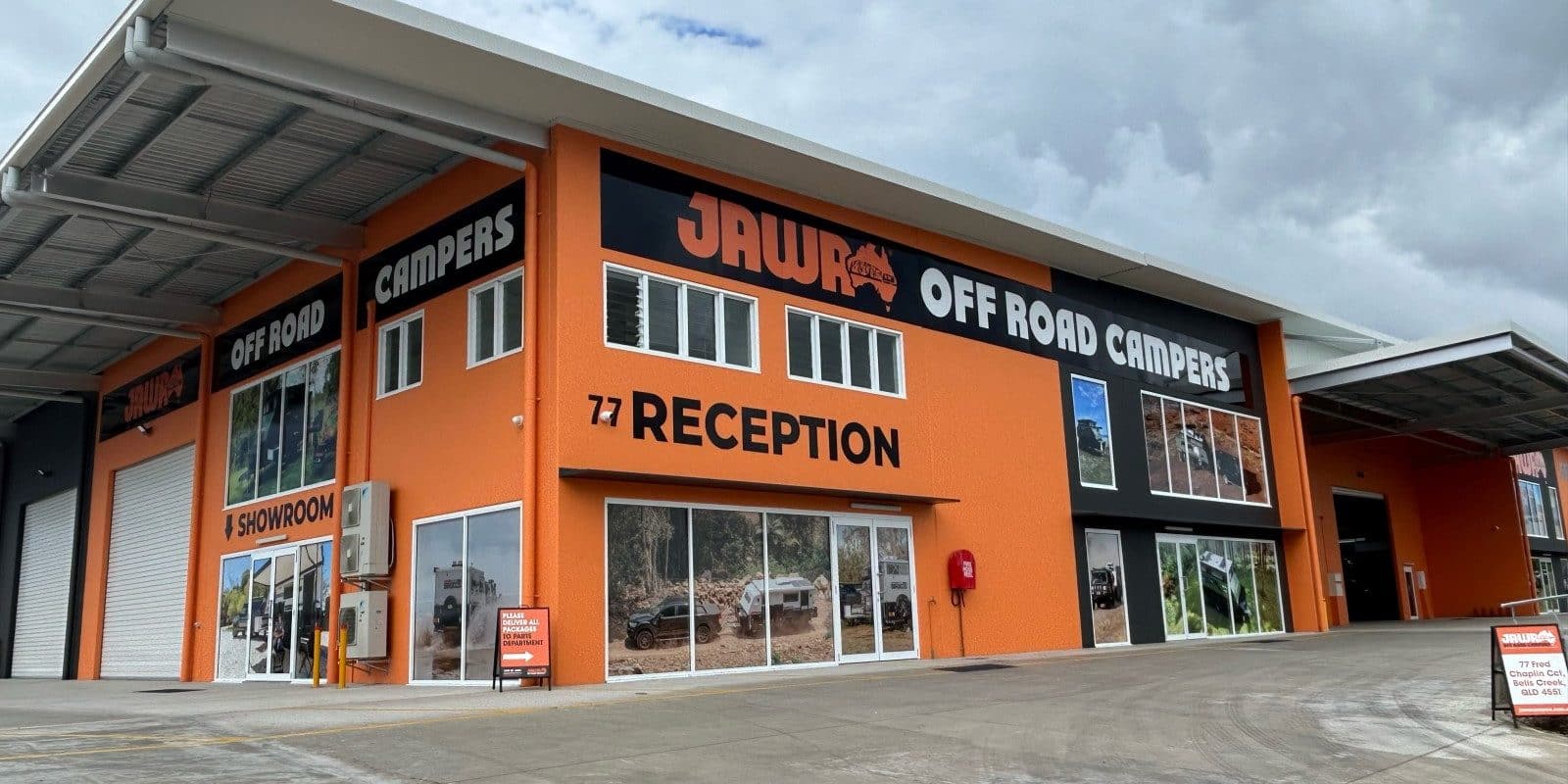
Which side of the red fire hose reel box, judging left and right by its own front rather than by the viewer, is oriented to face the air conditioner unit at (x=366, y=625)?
right

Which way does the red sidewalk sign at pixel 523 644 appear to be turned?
toward the camera

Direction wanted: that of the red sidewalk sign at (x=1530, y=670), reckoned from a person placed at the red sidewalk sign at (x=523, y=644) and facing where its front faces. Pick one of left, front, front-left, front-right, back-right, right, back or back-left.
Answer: front-left

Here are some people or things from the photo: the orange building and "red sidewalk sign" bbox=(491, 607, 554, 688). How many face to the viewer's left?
0

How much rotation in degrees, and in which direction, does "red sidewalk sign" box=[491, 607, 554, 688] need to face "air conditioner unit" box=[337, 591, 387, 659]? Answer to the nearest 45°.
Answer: approximately 135° to its right

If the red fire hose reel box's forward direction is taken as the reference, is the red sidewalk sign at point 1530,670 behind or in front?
in front

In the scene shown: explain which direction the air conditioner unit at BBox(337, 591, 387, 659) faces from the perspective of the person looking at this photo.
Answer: facing the viewer and to the left of the viewer

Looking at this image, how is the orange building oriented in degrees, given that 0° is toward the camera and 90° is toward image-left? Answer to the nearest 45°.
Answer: approximately 315°
